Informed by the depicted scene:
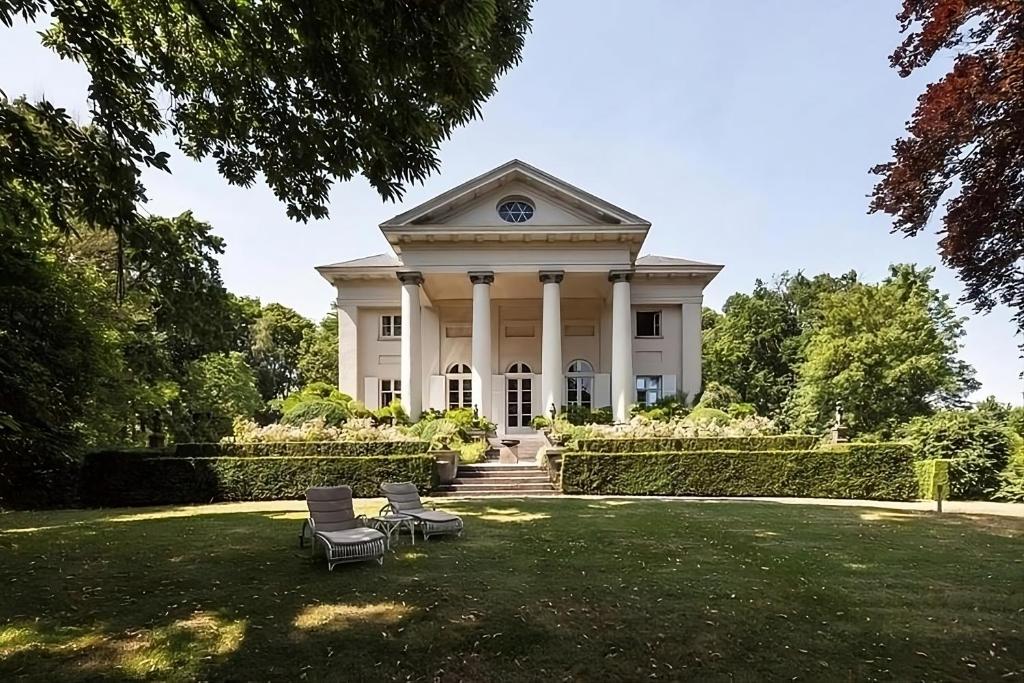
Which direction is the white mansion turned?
toward the camera

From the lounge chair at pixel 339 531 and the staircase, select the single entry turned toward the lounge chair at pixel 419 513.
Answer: the staircase

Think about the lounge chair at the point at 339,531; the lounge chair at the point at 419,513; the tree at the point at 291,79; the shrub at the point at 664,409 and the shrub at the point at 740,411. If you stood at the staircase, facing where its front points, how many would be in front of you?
3

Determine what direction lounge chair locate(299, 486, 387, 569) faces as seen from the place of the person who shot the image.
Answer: facing the viewer and to the right of the viewer

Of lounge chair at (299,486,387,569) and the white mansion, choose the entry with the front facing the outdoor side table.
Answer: the white mansion

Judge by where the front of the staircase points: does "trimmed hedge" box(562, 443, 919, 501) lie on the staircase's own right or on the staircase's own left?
on the staircase's own left

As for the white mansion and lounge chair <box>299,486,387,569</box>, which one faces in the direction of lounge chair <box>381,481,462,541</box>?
the white mansion

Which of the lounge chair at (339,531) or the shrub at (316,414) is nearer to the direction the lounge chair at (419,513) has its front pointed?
the lounge chair

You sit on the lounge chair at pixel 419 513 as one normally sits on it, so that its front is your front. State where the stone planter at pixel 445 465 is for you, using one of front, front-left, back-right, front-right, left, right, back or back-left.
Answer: back-left

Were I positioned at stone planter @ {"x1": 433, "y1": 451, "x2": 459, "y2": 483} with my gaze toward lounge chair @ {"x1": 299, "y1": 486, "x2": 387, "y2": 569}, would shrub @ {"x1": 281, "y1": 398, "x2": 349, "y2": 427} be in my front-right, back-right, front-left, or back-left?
back-right

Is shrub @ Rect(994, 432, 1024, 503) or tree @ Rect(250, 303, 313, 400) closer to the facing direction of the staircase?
the shrub

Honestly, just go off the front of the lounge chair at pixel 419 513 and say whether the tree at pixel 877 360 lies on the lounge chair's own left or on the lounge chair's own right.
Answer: on the lounge chair's own left

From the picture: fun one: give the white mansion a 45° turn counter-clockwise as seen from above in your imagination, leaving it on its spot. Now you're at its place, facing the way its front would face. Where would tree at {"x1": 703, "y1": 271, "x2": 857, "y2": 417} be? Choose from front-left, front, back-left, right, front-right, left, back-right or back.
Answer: left

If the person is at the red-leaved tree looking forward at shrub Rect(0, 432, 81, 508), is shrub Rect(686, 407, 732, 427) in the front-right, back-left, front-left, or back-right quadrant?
front-right

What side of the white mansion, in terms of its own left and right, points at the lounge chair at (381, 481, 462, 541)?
front

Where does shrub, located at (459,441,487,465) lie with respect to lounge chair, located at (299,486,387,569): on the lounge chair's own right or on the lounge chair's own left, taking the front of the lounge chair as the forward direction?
on the lounge chair's own left

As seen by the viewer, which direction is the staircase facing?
toward the camera
